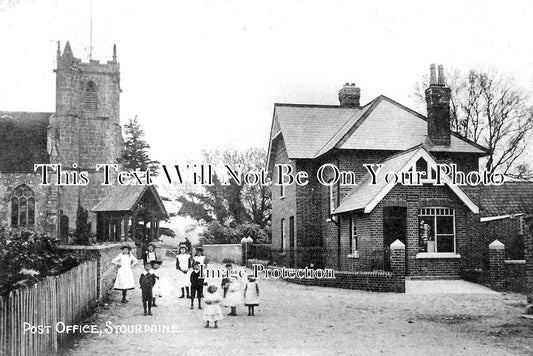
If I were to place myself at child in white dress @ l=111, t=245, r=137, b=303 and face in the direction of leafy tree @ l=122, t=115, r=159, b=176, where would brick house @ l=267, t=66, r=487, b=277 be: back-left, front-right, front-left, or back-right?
front-right

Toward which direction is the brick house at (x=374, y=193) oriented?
toward the camera

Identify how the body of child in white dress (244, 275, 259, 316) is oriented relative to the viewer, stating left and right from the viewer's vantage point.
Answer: facing the viewer

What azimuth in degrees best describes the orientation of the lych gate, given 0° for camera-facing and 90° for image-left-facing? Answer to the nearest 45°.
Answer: approximately 315°

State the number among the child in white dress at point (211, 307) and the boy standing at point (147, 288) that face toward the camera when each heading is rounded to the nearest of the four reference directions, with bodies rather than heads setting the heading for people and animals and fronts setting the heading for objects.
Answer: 2

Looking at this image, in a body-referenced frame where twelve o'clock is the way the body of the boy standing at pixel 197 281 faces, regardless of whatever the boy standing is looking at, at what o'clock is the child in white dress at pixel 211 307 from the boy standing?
The child in white dress is roughly at 12 o'clock from the boy standing.

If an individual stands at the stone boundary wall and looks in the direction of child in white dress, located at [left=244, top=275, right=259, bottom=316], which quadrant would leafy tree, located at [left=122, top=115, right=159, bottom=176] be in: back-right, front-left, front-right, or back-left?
back-right

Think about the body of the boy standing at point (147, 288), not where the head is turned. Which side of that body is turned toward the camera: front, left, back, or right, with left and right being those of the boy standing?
front

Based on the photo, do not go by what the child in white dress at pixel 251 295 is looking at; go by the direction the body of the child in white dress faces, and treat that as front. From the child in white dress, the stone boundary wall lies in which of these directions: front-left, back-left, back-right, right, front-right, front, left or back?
back

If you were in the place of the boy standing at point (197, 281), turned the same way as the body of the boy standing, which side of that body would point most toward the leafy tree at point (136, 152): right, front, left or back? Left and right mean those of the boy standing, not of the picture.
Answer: back

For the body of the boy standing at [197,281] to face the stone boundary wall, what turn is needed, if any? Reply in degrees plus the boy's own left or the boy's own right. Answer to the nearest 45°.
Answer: approximately 180°

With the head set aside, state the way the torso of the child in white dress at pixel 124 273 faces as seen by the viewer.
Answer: toward the camera

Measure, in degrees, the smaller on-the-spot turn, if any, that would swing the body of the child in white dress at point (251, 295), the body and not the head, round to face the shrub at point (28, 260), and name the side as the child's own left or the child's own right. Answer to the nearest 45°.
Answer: approximately 45° to the child's own right

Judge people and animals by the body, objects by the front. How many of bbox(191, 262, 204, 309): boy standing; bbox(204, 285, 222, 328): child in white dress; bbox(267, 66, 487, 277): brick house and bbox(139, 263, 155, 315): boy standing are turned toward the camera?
4

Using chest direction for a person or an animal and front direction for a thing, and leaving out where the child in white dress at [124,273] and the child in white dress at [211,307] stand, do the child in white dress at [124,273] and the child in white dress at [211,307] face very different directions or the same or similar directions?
same or similar directions

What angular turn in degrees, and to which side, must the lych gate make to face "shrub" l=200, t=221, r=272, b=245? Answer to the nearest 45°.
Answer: approximately 90° to its left
